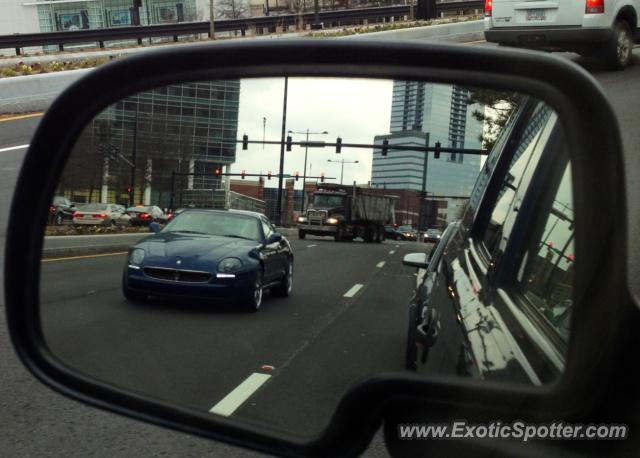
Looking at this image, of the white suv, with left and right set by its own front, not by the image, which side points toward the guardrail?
left

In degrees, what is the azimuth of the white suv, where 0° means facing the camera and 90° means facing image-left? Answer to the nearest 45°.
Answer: approximately 225°
